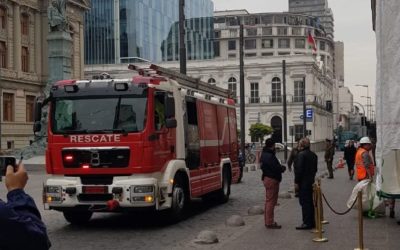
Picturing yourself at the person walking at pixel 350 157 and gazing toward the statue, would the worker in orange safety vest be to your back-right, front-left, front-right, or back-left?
back-left

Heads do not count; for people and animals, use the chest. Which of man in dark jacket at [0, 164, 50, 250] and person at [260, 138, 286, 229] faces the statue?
the man in dark jacket

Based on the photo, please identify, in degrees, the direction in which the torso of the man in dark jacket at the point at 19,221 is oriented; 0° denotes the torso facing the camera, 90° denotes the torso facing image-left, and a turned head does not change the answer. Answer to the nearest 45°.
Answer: approximately 180°
